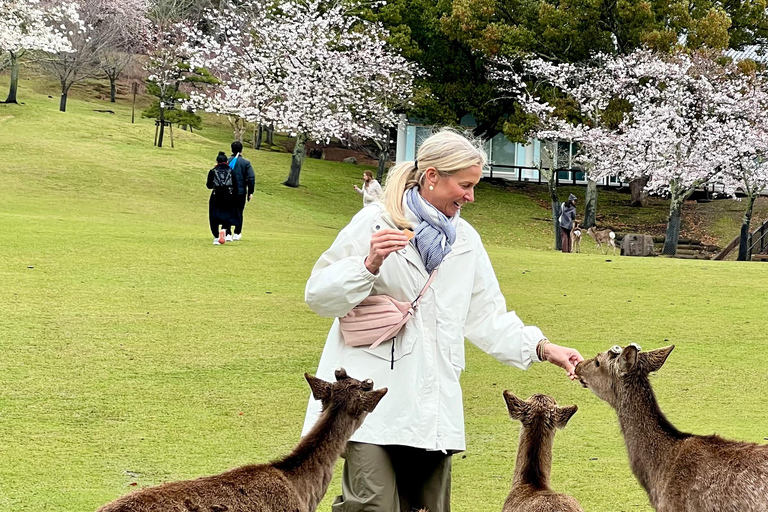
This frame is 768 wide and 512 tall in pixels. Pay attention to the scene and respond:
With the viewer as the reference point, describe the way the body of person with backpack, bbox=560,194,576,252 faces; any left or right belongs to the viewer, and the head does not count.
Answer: facing to the right of the viewer

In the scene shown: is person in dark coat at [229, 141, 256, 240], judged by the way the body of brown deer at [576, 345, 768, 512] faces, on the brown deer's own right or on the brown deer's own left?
on the brown deer's own right

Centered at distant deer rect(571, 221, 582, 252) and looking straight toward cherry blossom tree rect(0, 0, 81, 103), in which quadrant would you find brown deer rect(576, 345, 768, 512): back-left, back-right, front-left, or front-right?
back-left

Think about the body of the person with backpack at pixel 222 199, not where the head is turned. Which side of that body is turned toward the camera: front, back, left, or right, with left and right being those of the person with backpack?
back

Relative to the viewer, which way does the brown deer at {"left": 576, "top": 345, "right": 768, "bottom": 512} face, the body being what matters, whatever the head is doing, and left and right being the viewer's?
facing to the left of the viewer

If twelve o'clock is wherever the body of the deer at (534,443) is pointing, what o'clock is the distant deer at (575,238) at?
The distant deer is roughly at 12 o'clock from the deer.

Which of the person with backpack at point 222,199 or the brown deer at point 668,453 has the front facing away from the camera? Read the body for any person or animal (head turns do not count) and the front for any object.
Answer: the person with backpack

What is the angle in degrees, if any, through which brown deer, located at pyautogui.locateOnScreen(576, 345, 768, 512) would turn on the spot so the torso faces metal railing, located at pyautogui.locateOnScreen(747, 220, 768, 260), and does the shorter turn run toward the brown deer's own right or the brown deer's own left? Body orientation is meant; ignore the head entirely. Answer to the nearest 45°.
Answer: approximately 90° to the brown deer's own right

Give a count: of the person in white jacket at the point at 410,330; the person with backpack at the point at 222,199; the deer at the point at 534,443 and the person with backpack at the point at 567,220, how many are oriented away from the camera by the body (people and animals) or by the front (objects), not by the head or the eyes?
2
